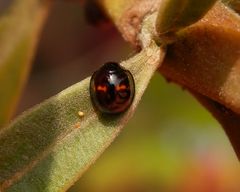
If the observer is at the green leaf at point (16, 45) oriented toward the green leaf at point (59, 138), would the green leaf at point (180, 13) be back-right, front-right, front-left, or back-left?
front-left

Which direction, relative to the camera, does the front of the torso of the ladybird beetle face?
away from the camera

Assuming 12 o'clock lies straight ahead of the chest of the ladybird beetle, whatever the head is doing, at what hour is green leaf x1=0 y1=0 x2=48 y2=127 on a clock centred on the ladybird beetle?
The green leaf is roughly at 11 o'clock from the ladybird beetle.
